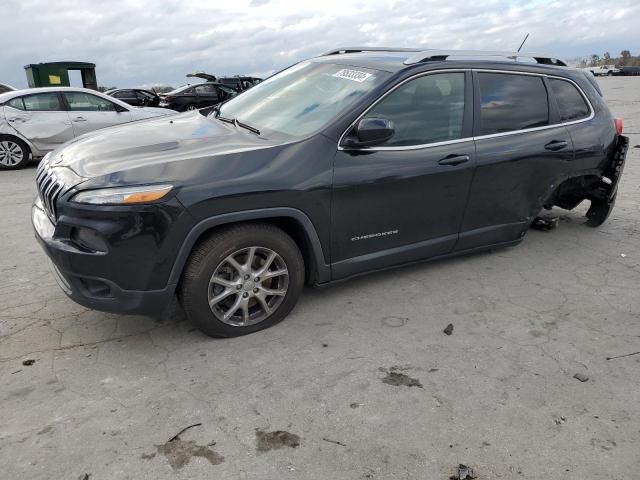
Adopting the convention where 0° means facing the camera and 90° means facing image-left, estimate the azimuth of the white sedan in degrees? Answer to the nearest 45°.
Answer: approximately 270°

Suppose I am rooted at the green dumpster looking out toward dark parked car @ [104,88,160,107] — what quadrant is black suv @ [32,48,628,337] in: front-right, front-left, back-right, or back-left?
front-right

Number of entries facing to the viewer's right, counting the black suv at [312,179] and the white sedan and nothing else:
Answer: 1

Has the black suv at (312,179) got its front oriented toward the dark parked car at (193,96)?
no

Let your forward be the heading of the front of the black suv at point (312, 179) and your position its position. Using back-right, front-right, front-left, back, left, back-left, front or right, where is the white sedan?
right

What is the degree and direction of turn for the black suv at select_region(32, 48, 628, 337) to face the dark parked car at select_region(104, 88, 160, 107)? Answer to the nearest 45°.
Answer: approximately 90° to its right

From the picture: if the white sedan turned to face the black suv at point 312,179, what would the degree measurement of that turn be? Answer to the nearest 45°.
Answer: approximately 90° to its right

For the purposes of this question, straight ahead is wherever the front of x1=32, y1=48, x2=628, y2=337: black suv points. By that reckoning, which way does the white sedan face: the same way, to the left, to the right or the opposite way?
the opposite way

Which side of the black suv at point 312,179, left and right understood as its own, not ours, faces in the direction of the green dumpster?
right

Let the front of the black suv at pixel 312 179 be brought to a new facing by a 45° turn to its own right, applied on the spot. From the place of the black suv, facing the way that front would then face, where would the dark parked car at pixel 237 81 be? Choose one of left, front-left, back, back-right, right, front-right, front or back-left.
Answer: right

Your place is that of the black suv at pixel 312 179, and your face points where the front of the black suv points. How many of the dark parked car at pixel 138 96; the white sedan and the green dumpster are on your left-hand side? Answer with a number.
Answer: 0

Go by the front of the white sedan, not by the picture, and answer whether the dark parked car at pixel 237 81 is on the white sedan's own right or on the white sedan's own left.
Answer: on the white sedan's own left

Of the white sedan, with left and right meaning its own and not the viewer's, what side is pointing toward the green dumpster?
left
